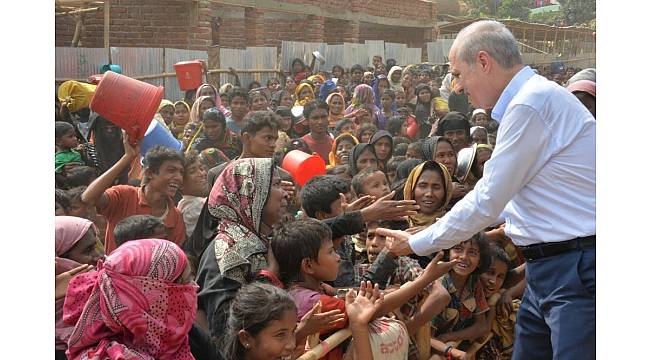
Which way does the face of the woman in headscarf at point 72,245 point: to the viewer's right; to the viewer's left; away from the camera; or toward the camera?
to the viewer's right

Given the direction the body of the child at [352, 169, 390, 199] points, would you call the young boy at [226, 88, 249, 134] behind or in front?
behind

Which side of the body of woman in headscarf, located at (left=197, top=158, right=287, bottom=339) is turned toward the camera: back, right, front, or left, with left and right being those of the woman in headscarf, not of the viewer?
right

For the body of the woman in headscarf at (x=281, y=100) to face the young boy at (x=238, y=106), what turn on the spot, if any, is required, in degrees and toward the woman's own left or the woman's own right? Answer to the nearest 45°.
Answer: approximately 45° to the woman's own right

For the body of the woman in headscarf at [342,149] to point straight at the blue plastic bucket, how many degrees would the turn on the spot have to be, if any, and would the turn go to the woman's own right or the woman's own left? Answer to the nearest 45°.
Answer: approximately 90° to the woman's own right

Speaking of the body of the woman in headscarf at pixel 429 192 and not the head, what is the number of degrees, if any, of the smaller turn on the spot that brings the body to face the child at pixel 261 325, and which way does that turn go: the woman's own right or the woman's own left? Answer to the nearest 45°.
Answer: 0° — they already face them

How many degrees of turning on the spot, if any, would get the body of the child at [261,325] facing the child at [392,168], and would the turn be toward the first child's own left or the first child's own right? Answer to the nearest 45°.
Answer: approximately 135° to the first child's own left

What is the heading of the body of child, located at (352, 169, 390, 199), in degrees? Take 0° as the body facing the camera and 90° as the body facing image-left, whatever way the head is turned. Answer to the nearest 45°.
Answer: approximately 315°

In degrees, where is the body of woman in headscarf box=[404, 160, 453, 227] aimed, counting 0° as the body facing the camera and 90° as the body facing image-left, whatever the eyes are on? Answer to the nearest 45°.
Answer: approximately 0°

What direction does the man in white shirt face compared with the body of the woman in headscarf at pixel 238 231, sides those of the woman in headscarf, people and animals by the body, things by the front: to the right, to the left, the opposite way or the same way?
the opposite way
